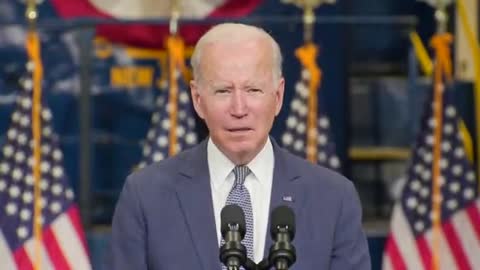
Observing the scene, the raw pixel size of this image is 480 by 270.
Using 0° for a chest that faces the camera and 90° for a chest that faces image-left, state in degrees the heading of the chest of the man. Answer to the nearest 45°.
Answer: approximately 0°

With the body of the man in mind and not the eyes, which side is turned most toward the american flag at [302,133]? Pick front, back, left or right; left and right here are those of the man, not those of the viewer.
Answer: back

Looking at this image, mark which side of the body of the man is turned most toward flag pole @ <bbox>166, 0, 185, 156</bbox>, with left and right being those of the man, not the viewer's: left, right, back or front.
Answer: back

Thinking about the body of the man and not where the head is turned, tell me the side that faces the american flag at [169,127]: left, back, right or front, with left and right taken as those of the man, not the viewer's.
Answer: back

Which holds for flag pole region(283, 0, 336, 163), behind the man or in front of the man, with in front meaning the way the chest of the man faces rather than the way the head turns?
behind
